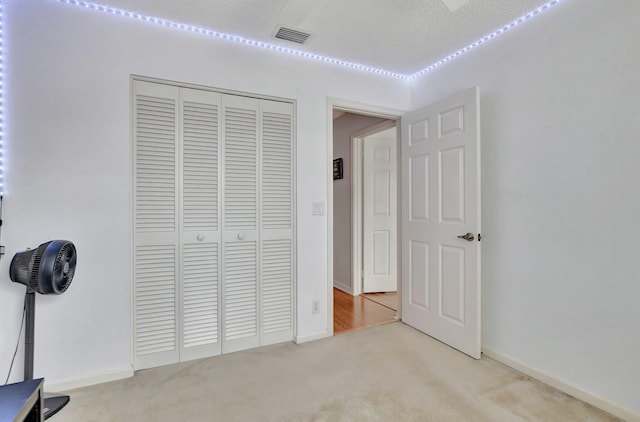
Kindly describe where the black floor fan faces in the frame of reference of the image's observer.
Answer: facing the viewer and to the right of the viewer

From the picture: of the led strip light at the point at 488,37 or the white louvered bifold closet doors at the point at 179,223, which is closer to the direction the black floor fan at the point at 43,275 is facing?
the led strip light

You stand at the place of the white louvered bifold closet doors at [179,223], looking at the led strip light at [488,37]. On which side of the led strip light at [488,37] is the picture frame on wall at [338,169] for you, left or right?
left

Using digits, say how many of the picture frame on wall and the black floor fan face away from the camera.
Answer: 0

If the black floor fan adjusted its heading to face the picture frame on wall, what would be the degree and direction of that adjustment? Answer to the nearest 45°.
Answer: approximately 45° to its left

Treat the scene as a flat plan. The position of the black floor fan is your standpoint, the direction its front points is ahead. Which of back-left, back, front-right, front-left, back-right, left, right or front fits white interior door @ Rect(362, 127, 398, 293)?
front-left

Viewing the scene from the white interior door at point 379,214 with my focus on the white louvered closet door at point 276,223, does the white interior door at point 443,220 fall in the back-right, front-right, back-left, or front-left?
front-left
